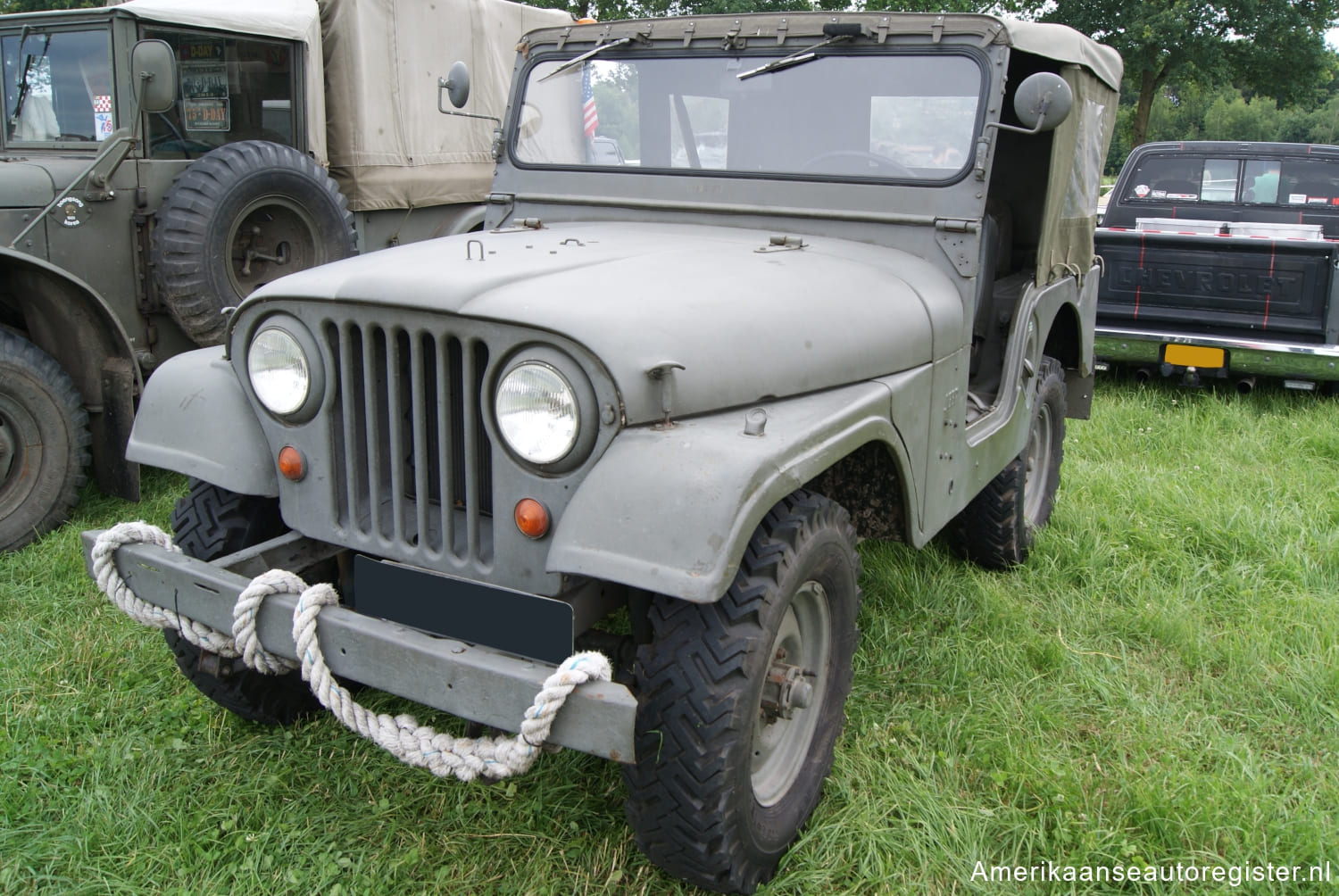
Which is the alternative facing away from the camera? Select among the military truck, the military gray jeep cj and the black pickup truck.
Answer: the black pickup truck

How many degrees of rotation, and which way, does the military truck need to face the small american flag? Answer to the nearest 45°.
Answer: approximately 180°

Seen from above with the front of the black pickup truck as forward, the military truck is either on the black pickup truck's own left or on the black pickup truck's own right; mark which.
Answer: on the black pickup truck's own left

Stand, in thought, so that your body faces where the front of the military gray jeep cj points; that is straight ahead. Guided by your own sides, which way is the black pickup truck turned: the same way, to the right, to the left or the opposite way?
the opposite way

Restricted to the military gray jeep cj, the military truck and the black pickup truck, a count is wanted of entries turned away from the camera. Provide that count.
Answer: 1

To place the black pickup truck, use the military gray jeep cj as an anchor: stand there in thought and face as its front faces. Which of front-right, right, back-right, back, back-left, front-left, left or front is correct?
back

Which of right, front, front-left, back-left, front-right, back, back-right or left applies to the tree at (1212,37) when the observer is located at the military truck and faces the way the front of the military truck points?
back

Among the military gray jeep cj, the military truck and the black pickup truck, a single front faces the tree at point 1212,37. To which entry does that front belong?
the black pickup truck

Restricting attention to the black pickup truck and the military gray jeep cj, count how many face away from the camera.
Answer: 1

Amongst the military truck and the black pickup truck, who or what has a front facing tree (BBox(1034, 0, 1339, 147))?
the black pickup truck

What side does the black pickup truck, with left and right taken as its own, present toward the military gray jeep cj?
back

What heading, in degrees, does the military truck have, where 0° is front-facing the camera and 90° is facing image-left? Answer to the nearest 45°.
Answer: approximately 45°

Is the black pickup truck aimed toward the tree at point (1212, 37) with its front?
yes

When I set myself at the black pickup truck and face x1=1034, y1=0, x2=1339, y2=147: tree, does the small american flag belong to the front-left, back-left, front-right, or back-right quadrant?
back-left

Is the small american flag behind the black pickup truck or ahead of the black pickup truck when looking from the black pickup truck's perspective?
behind

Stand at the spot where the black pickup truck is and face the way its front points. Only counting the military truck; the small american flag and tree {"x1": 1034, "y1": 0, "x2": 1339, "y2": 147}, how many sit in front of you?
1

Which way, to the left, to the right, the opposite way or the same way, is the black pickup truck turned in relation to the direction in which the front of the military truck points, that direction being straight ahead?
the opposite way

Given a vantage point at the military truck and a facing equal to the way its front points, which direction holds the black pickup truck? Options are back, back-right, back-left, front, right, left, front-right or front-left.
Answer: back-left

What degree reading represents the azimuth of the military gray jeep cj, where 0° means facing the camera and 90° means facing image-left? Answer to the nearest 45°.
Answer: approximately 45°

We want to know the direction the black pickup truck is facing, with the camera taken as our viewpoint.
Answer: facing away from the viewer
